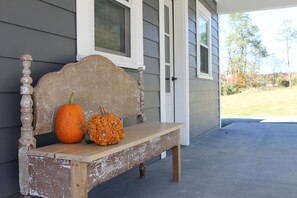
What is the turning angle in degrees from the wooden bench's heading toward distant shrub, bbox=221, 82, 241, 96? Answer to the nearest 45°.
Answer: approximately 90° to its left

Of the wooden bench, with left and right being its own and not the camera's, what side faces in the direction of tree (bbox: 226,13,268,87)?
left

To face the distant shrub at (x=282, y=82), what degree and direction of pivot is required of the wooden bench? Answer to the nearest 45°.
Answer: approximately 90° to its left

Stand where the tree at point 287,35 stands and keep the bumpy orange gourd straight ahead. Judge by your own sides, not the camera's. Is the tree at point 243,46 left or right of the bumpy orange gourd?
right

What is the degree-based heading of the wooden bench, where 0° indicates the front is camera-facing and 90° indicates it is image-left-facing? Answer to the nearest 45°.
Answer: approximately 315°
